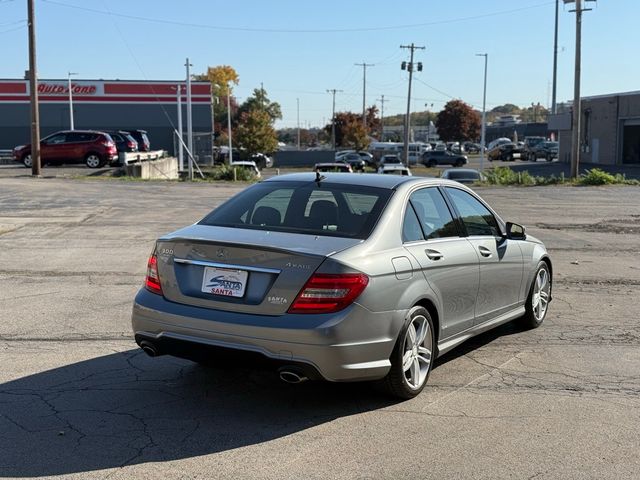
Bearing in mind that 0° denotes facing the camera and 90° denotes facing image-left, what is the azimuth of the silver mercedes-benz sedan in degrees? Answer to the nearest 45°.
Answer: approximately 225°

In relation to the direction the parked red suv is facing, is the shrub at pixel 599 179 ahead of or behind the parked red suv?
behind

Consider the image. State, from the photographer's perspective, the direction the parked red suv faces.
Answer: facing to the left of the viewer

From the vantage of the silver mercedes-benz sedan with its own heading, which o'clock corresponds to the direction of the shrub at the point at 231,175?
The shrub is roughly at 10 o'clock from the silver mercedes-benz sedan.

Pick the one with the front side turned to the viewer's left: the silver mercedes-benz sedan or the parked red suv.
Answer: the parked red suv

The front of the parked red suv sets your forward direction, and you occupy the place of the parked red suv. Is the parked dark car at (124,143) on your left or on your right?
on your right

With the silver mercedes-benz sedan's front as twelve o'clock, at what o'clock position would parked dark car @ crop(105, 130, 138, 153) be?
The parked dark car is roughly at 10 o'clock from the silver mercedes-benz sedan.

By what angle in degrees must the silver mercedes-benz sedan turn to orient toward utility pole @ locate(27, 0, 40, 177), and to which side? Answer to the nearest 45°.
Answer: approximately 90° to its left

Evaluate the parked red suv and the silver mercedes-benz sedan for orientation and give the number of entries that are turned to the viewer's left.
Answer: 1

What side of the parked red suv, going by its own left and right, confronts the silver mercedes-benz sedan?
left
